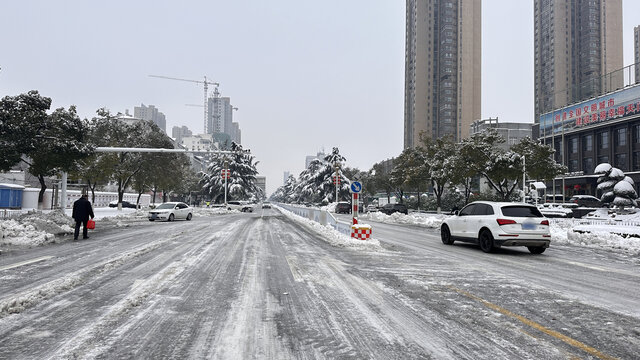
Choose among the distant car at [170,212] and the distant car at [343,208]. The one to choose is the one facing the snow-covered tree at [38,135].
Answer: the distant car at [170,212]

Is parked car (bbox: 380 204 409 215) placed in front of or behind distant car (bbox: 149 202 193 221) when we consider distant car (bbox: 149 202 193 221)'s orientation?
behind

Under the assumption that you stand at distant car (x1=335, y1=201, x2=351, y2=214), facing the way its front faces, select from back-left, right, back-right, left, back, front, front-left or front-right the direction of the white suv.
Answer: back

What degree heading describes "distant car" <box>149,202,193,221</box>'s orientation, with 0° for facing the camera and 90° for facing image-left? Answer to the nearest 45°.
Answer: approximately 45°

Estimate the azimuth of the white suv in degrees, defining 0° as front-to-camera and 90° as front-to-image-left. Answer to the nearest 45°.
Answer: approximately 135°

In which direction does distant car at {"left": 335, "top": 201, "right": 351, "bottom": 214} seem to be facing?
away from the camera
